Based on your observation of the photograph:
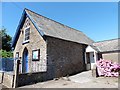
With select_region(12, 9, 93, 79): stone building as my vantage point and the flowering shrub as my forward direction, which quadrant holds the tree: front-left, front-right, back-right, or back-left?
back-left

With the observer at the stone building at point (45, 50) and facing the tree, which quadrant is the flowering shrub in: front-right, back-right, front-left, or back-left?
back-right

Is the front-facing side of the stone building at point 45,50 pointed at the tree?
no

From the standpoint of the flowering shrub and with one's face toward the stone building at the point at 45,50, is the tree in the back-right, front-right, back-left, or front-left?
front-right

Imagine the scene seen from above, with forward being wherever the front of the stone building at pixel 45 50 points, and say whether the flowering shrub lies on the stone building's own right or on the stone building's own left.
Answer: on the stone building's own left

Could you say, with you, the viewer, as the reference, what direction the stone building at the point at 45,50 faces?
facing the viewer and to the left of the viewer
